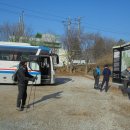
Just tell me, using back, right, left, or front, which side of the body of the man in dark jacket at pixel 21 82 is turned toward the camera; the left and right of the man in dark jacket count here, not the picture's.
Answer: right

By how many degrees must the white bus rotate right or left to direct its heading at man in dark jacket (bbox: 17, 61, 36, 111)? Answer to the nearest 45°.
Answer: approximately 90° to its right

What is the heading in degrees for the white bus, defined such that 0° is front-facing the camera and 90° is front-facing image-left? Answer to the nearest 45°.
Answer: approximately 270°

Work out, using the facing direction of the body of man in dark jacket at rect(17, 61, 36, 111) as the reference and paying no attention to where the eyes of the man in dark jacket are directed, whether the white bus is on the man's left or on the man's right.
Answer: on the man's left

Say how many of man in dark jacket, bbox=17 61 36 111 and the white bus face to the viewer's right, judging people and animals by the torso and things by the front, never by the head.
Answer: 2
